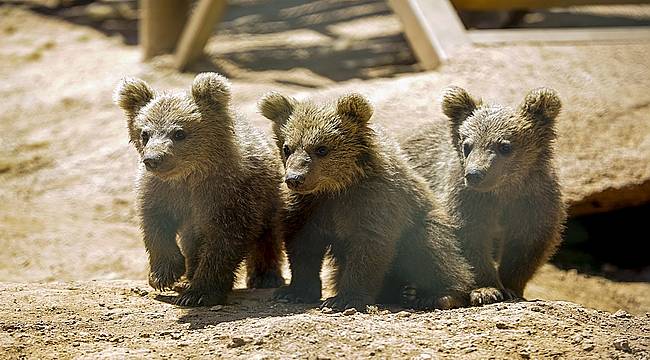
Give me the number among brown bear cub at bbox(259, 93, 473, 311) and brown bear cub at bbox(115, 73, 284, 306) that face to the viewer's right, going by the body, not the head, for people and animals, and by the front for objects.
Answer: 0

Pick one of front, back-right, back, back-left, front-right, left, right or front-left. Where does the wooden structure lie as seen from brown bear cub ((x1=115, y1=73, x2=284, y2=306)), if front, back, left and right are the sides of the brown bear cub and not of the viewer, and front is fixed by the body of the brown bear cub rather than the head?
back

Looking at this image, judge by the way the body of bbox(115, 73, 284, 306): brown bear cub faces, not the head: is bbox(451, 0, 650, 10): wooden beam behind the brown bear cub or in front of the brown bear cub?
behind

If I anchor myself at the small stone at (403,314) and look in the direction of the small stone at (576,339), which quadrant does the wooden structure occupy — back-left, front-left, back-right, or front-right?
back-left

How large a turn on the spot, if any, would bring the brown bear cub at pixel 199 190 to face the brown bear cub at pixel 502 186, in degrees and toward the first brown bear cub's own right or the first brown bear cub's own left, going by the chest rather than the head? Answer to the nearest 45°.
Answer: approximately 135° to the first brown bear cub's own left

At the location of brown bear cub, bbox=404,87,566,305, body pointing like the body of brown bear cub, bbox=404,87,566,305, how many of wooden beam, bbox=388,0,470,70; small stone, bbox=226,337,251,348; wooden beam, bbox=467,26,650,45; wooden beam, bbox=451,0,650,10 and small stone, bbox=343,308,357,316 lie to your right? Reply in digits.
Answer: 2

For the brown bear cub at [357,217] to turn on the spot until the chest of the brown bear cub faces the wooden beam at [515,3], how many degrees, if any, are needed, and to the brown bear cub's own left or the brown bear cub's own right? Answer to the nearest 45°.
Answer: approximately 135° to the brown bear cub's own right

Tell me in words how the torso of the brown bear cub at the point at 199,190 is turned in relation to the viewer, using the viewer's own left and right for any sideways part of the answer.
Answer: facing the viewer and to the left of the viewer

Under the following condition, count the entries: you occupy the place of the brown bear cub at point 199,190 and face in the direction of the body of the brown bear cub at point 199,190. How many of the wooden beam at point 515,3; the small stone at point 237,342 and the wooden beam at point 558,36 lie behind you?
2

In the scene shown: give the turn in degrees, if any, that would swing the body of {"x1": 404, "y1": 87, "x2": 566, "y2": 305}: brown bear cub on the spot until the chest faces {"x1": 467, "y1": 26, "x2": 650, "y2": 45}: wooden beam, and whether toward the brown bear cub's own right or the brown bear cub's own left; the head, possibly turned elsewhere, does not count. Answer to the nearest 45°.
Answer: approximately 135° to the brown bear cub's own left

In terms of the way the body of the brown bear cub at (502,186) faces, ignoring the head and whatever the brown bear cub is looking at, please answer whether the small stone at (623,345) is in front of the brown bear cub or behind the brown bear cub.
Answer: in front

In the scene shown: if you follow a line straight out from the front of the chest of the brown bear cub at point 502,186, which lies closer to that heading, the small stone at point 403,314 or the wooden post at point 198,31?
the small stone

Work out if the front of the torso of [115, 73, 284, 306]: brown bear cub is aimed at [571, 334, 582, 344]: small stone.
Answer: no

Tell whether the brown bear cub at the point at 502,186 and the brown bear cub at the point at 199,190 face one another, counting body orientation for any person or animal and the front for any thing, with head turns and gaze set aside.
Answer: no

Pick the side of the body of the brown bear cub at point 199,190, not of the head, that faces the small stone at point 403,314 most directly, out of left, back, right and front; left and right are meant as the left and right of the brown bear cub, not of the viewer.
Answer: left

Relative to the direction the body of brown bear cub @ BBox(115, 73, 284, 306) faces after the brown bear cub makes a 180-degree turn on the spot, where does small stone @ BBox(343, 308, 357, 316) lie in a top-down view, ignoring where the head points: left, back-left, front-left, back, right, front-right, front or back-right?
right

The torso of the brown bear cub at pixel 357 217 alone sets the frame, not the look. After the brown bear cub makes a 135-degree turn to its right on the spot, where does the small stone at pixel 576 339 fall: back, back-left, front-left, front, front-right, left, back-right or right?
back-right

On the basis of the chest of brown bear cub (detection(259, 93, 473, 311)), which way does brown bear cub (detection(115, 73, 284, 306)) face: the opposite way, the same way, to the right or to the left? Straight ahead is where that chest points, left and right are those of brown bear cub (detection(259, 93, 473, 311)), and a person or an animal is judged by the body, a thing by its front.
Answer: the same way

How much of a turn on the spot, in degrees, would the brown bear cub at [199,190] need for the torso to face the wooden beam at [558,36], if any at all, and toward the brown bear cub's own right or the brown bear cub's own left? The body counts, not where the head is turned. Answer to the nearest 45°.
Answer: approximately 180°

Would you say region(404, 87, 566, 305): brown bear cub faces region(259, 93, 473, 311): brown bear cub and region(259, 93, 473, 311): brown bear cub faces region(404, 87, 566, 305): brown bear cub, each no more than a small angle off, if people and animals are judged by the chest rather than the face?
no

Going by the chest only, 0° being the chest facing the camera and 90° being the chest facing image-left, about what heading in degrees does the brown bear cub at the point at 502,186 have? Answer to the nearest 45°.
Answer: approximately 315°

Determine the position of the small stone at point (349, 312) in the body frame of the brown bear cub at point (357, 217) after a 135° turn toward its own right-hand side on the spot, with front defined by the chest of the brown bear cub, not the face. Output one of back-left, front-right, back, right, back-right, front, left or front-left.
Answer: back
